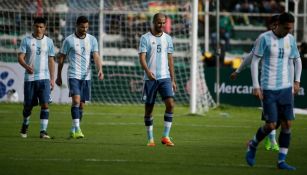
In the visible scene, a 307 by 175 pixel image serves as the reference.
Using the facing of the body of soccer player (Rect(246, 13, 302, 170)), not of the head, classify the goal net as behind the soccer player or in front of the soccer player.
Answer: behind

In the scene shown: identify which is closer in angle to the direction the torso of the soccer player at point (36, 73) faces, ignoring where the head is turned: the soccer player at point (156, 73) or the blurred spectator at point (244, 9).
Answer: the soccer player

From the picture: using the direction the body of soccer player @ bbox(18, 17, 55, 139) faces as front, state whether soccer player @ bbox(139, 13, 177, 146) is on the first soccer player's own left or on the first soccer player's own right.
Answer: on the first soccer player's own left
